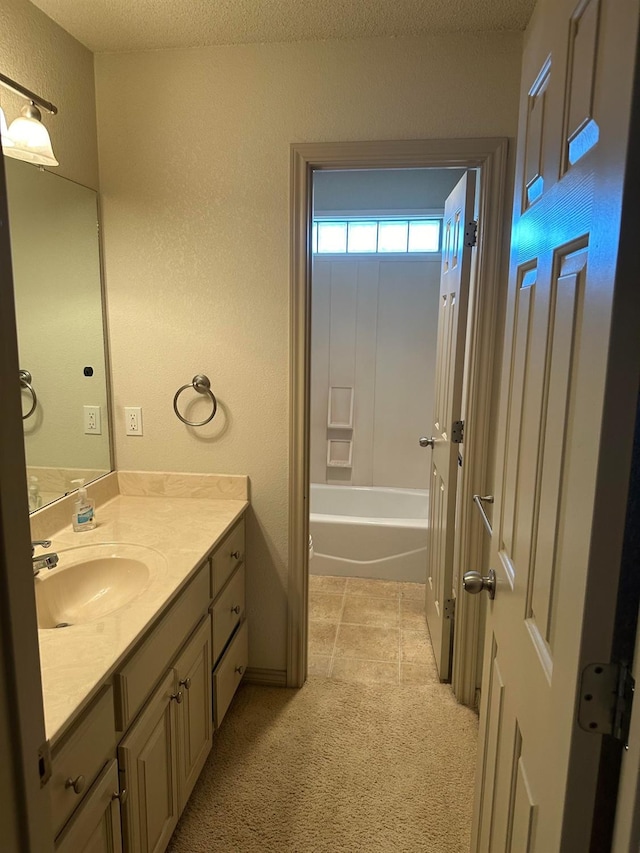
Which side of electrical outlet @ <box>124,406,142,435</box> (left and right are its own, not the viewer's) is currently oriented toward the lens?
front

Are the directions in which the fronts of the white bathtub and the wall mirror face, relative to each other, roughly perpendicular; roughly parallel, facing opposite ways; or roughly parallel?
roughly perpendicular

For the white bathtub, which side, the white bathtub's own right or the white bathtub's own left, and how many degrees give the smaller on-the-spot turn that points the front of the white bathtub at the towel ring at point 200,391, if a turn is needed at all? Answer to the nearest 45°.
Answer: approximately 45° to the white bathtub's own right

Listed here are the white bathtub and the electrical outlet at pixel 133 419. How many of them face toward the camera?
2

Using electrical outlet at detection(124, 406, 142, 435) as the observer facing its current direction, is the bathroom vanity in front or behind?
in front

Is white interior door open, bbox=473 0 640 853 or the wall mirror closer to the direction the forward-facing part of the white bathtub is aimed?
the white interior door open

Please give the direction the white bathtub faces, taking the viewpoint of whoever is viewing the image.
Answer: facing the viewer

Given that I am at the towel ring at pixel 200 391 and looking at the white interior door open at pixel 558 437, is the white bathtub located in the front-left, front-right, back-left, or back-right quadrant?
back-left

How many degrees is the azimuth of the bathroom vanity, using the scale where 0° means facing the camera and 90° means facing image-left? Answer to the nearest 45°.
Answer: approximately 315°

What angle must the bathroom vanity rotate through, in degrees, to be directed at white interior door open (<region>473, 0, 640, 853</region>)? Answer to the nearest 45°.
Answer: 0° — it already faces it

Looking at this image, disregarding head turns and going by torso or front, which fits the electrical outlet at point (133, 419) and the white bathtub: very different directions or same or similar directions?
same or similar directions

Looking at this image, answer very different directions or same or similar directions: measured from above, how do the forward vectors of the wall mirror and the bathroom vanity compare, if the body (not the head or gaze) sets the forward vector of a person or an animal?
same or similar directions
